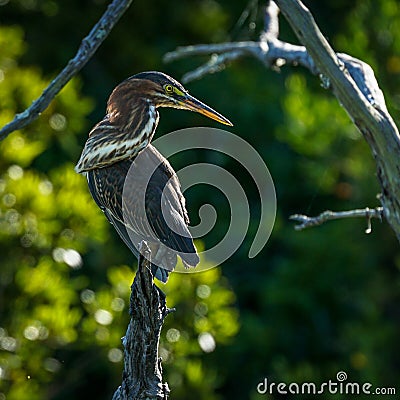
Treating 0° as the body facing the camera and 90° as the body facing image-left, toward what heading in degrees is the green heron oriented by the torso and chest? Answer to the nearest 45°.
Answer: approximately 135°

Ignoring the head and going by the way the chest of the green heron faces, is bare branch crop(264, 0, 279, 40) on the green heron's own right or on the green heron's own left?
on the green heron's own right

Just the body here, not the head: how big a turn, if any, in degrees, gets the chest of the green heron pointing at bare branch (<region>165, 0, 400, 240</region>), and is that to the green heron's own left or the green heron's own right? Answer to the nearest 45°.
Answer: approximately 180°
